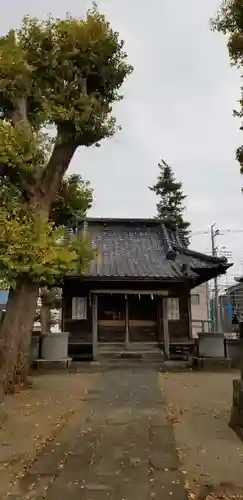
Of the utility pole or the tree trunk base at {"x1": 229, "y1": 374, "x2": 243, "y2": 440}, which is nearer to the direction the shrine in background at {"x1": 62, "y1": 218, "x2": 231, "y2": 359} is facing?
the tree trunk base

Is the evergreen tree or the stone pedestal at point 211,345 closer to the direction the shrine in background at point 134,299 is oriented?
the stone pedestal

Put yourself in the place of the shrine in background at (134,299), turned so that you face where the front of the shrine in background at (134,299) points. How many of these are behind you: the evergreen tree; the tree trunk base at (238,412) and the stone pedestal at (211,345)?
1

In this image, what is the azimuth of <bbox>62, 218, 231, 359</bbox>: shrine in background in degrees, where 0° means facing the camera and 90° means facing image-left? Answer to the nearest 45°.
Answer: approximately 0°

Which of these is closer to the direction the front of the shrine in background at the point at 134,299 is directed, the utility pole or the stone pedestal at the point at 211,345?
the stone pedestal

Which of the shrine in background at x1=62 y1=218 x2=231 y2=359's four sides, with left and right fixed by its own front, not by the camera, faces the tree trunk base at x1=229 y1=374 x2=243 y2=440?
front

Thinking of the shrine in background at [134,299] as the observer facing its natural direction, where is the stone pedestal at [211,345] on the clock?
The stone pedestal is roughly at 10 o'clock from the shrine in background.

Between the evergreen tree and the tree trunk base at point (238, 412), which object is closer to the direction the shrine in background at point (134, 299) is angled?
the tree trunk base

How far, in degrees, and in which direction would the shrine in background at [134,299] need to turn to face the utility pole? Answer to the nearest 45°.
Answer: approximately 180°

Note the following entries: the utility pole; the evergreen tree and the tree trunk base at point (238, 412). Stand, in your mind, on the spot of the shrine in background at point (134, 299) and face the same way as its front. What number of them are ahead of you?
1

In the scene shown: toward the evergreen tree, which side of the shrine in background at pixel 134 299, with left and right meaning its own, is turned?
back
